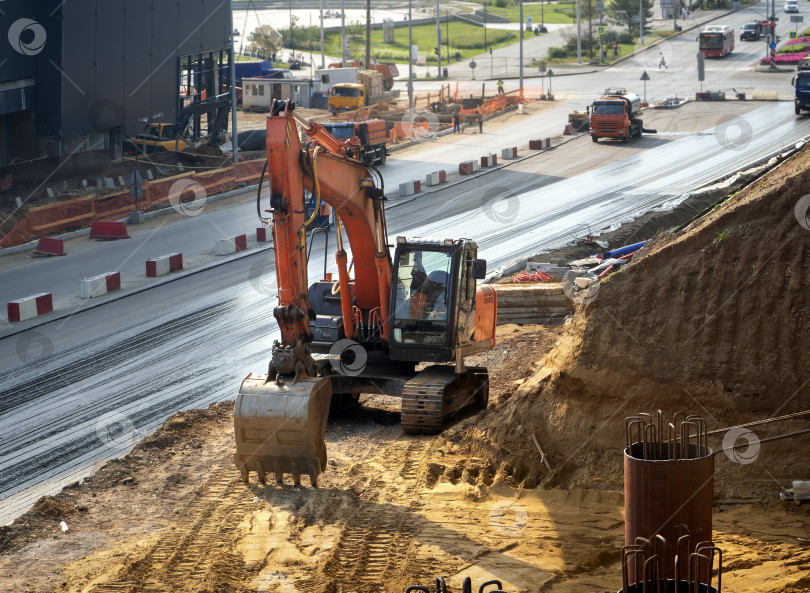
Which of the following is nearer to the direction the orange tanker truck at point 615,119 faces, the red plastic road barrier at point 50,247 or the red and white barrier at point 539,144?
the red plastic road barrier

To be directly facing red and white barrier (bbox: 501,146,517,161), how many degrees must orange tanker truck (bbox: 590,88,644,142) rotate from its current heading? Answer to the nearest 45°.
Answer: approximately 45° to its right

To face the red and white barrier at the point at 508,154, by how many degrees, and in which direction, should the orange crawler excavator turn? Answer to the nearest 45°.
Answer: approximately 135° to its right

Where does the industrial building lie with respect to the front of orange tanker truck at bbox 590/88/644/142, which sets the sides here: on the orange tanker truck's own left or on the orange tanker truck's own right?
on the orange tanker truck's own right

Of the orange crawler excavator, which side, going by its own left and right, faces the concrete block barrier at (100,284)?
right

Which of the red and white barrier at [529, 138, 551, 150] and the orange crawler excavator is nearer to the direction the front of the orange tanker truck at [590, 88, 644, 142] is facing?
the orange crawler excavator

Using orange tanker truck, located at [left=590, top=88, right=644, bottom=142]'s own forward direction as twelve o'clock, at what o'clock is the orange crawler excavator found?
The orange crawler excavator is roughly at 12 o'clock from the orange tanker truck.

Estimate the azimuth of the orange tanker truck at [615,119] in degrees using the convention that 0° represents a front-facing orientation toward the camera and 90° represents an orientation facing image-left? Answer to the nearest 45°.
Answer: approximately 0°

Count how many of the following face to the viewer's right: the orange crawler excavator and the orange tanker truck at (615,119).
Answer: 0

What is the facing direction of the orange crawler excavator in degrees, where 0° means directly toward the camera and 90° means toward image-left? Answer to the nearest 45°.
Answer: approximately 45°

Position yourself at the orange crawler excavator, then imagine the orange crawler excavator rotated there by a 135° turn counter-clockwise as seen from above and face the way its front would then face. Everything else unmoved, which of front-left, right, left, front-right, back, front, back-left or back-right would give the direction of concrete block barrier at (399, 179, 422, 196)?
left

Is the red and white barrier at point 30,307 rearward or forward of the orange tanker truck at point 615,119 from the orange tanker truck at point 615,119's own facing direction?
forward

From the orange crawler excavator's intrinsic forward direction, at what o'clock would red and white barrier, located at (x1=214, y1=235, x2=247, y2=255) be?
The red and white barrier is roughly at 4 o'clock from the orange crawler excavator.
